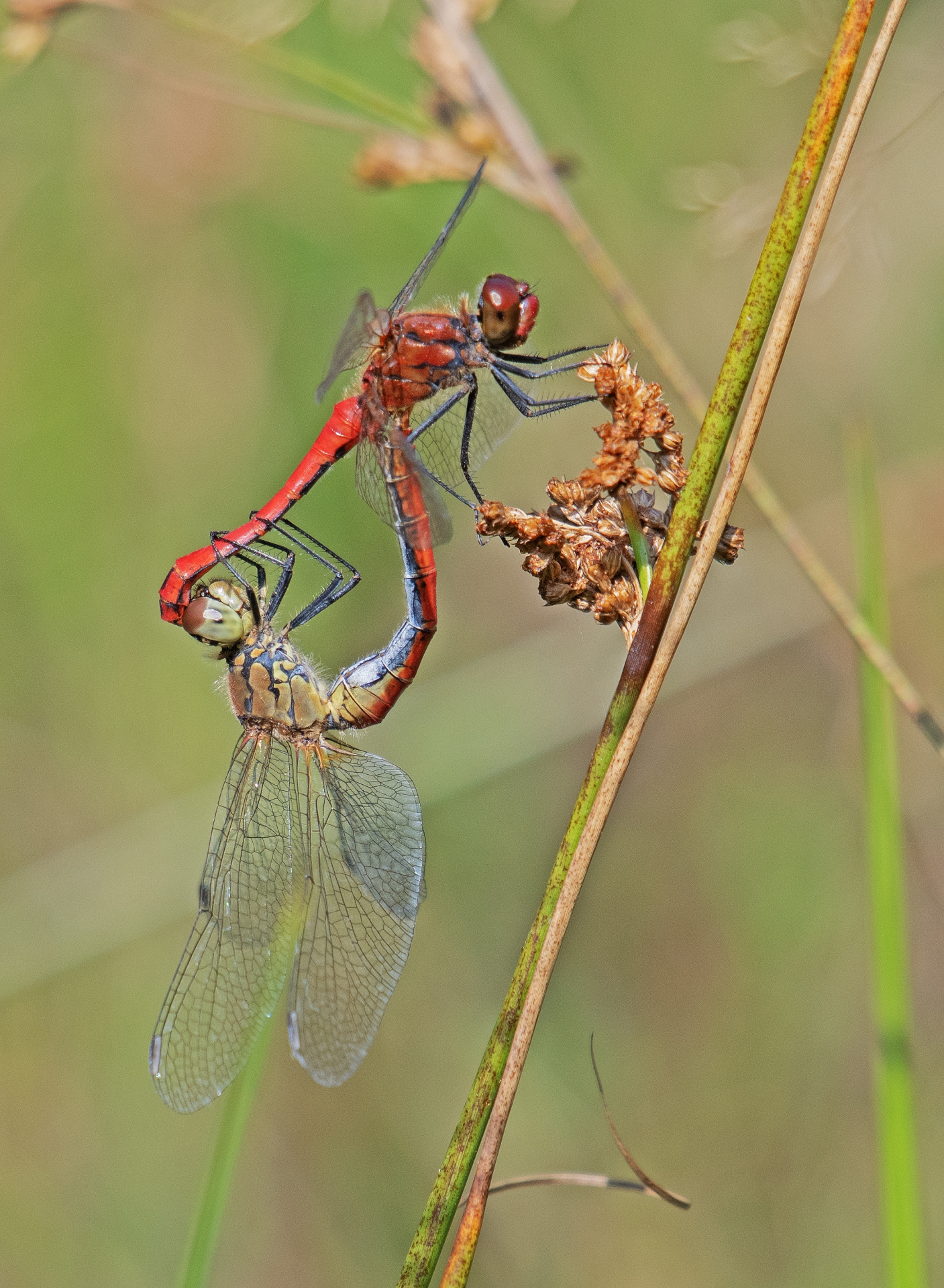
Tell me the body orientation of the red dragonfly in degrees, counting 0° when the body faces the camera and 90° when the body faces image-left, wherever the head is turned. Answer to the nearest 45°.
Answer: approximately 270°

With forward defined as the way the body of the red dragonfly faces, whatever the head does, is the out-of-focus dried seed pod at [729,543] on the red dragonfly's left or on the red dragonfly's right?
on the red dragonfly's left
